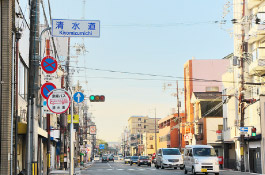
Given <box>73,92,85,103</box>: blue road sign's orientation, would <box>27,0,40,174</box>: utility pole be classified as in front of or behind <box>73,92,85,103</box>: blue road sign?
in front

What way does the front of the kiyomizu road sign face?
toward the camera

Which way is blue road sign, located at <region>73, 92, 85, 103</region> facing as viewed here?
toward the camera

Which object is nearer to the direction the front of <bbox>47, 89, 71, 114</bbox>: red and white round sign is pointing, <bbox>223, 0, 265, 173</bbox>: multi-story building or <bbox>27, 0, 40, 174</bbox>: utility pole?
the utility pole

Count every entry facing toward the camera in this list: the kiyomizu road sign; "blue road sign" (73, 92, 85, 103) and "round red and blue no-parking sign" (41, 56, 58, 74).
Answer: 3

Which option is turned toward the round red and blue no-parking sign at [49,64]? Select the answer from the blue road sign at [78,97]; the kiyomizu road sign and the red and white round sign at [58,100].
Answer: the blue road sign

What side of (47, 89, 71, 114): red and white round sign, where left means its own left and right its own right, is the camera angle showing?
front

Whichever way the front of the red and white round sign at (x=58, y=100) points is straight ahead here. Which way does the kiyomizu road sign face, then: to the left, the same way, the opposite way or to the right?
the same way

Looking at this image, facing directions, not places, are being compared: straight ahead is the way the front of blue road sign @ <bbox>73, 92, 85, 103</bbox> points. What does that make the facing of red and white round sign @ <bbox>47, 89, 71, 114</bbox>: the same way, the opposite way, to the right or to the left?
the same way

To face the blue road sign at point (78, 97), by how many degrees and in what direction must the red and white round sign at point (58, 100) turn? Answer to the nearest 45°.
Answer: approximately 180°

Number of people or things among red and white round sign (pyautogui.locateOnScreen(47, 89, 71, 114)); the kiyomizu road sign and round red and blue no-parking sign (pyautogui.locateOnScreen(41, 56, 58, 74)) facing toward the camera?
3
